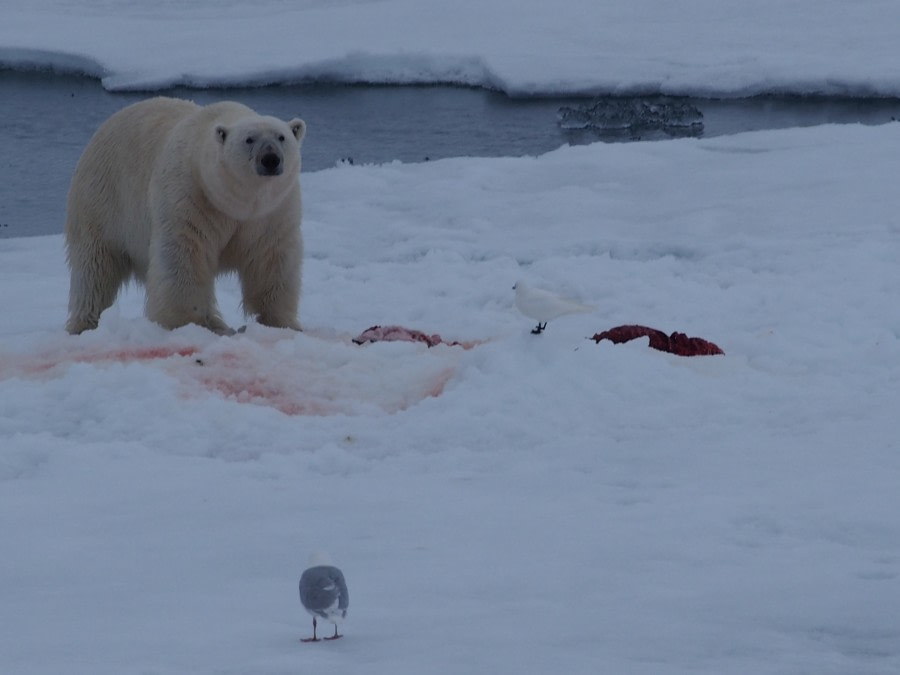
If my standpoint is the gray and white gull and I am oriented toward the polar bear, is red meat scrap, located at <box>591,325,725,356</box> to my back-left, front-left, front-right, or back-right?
front-right

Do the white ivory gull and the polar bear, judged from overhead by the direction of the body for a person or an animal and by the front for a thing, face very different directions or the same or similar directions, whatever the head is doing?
very different directions

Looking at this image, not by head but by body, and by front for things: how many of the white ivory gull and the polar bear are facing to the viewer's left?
1

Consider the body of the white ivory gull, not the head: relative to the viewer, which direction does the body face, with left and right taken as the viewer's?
facing to the left of the viewer

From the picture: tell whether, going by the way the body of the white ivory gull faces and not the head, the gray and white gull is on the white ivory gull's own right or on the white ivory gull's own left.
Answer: on the white ivory gull's own left

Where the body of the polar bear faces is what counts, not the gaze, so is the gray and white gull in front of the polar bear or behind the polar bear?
in front

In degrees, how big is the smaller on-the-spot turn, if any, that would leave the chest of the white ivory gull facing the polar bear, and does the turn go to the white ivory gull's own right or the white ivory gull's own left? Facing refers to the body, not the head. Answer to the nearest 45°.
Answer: approximately 45° to the white ivory gull's own right

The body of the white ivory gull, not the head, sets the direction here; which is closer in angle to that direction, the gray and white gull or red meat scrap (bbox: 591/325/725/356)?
the gray and white gull
